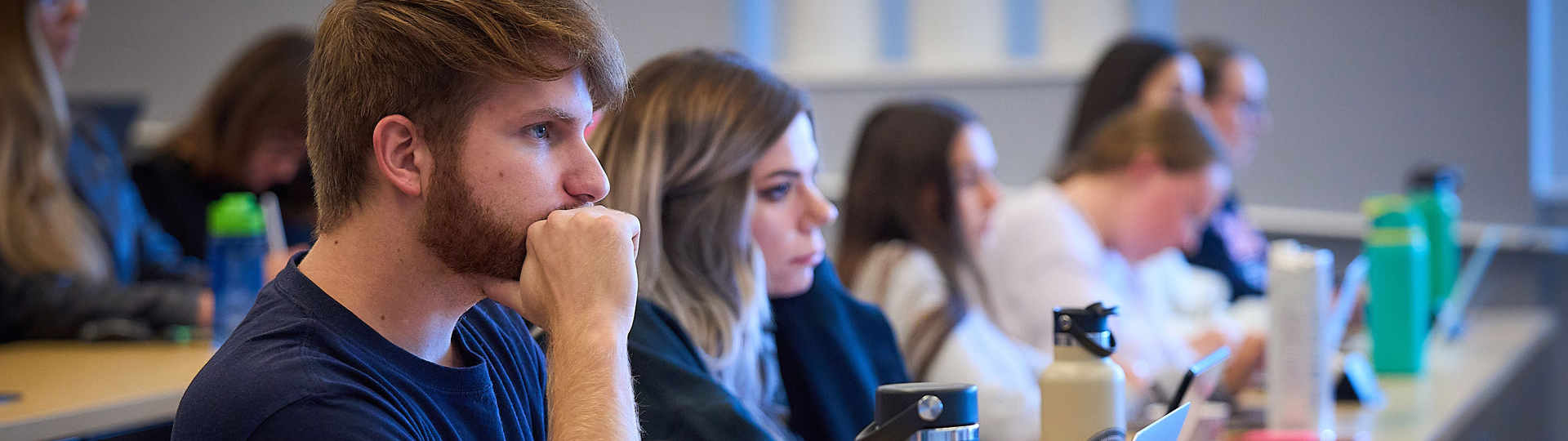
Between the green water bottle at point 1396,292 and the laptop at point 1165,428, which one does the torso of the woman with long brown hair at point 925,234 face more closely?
the green water bottle

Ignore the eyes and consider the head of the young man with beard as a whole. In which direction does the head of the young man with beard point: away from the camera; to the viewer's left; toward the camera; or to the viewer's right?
to the viewer's right

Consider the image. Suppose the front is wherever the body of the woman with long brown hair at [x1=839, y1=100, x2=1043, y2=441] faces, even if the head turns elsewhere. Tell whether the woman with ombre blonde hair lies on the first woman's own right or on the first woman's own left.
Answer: on the first woman's own right

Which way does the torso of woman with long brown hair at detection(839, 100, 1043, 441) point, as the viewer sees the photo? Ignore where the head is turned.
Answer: to the viewer's right

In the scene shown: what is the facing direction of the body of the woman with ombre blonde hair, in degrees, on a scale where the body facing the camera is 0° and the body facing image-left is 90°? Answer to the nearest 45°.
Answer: approximately 270°

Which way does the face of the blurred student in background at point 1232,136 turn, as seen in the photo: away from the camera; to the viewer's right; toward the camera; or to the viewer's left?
to the viewer's right

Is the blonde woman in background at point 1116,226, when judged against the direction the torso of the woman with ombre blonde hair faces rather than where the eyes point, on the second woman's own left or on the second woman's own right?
on the second woman's own left

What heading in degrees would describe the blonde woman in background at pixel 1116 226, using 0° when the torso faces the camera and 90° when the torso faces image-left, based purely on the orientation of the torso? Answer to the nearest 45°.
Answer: approximately 270°

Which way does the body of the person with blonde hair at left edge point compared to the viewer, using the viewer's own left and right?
facing to the right of the viewer

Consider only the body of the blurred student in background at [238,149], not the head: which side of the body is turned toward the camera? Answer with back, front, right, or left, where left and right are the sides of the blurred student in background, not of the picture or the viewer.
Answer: right

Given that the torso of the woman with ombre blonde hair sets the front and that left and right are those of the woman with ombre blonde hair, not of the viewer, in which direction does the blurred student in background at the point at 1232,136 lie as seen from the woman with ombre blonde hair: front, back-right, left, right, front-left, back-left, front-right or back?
front-left

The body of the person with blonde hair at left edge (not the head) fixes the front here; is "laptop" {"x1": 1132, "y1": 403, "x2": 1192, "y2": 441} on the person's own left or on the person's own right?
on the person's own right

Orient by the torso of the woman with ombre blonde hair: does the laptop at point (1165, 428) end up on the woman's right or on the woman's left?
on the woman's right

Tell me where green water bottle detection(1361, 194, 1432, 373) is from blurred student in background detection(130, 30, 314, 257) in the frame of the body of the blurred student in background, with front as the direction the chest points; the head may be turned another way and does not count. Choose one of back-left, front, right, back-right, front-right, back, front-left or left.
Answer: front-right

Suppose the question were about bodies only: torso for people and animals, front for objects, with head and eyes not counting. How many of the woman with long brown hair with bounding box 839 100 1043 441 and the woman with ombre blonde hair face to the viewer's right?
2

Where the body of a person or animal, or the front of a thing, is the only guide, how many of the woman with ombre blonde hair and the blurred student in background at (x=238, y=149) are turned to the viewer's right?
2
